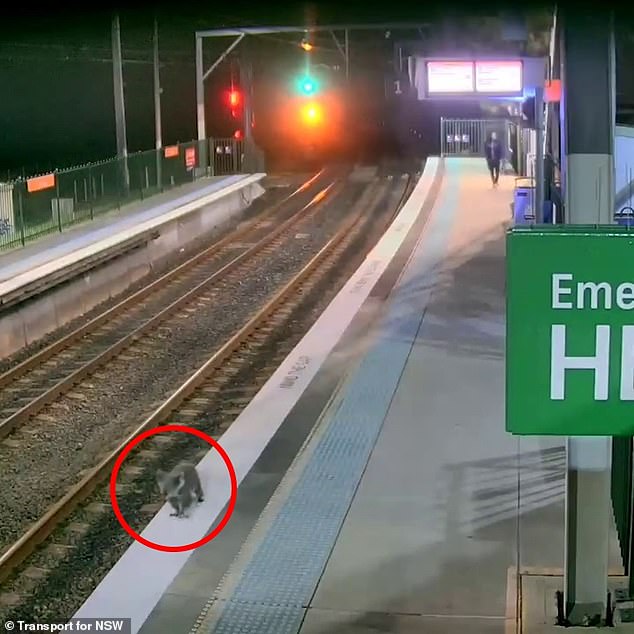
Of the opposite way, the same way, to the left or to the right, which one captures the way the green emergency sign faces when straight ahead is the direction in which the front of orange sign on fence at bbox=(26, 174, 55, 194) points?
to the right

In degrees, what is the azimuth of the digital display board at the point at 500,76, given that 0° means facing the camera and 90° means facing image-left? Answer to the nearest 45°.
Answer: approximately 0°

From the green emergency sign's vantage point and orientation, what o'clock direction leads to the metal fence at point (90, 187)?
The metal fence is roughly at 5 o'clock from the green emergency sign.

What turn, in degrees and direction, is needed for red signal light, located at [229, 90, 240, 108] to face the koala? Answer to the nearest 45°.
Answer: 0° — it already faces it

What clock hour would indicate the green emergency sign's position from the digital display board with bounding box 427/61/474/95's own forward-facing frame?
The green emergency sign is roughly at 12 o'clock from the digital display board.

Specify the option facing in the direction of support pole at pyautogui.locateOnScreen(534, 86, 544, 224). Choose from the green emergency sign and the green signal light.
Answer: the green signal light

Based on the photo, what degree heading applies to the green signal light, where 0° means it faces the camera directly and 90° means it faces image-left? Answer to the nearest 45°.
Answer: approximately 0°

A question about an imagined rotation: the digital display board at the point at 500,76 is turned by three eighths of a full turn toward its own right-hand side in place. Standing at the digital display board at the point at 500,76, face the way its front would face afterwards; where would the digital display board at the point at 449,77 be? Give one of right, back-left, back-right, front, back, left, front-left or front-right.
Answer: front

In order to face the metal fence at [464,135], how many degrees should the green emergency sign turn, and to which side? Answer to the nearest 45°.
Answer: approximately 180°
